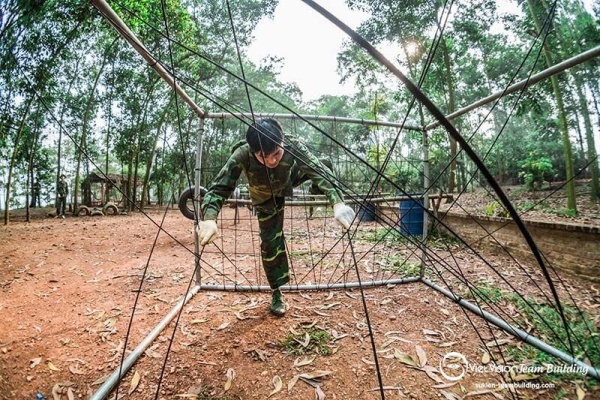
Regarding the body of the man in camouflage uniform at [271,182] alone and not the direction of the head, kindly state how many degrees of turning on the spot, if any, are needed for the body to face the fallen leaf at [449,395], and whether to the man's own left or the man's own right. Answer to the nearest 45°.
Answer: approximately 45° to the man's own left

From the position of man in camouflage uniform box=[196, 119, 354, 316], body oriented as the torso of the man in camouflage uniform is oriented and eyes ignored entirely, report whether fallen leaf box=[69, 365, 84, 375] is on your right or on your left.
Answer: on your right

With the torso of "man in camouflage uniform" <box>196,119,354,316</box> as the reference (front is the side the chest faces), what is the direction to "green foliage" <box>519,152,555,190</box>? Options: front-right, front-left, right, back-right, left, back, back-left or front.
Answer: back-left

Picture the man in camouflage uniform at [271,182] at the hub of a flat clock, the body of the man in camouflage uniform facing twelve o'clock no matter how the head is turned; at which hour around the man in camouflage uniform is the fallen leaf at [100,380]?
The fallen leaf is roughly at 2 o'clock from the man in camouflage uniform.

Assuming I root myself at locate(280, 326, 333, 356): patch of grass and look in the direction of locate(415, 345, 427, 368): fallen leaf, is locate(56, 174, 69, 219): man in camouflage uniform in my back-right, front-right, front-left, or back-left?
back-left

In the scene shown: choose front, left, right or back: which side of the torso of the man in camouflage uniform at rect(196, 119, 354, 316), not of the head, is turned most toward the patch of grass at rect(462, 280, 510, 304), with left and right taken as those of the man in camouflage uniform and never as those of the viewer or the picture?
left

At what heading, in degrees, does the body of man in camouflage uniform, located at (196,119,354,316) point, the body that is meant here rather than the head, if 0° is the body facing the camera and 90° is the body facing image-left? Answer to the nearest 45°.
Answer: approximately 0°

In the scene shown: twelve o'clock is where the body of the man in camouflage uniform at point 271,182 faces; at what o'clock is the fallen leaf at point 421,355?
The fallen leaf is roughly at 10 o'clock from the man in camouflage uniform.

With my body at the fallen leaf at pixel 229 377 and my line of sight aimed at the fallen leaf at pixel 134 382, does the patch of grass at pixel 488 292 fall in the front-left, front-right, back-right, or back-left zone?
back-right
